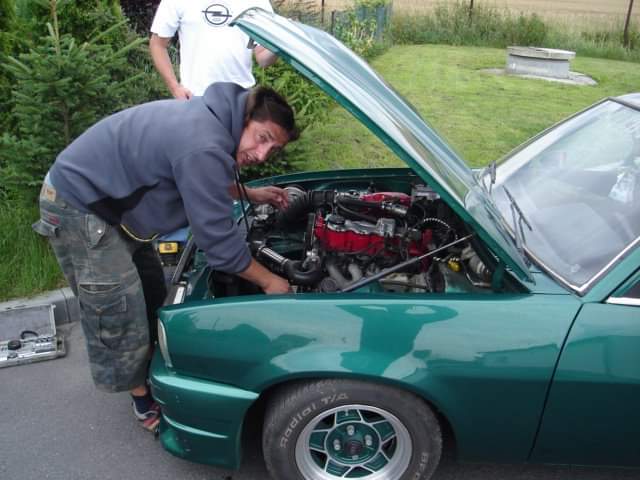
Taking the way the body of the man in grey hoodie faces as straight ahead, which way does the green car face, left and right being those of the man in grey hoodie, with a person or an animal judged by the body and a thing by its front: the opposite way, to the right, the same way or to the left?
the opposite way

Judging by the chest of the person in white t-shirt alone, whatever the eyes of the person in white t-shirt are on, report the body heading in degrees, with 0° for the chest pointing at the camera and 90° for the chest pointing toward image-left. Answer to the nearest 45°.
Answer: approximately 0°

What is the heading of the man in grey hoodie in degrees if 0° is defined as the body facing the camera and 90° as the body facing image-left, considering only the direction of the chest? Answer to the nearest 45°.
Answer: approximately 270°

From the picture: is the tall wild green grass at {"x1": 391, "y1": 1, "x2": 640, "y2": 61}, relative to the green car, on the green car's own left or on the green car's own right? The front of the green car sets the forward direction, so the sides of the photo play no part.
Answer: on the green car's own right

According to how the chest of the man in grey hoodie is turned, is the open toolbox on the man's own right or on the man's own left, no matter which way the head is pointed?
on the man's own left

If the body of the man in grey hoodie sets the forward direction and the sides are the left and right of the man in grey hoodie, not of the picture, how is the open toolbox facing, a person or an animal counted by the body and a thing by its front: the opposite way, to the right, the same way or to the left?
to the right

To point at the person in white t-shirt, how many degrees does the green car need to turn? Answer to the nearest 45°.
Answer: approximately 45° to its right

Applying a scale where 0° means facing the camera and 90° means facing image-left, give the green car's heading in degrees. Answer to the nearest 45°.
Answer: approximately 90°

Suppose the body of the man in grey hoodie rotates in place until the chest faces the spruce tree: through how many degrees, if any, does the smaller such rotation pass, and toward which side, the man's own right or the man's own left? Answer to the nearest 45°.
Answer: approximately 90° to the man's own left
